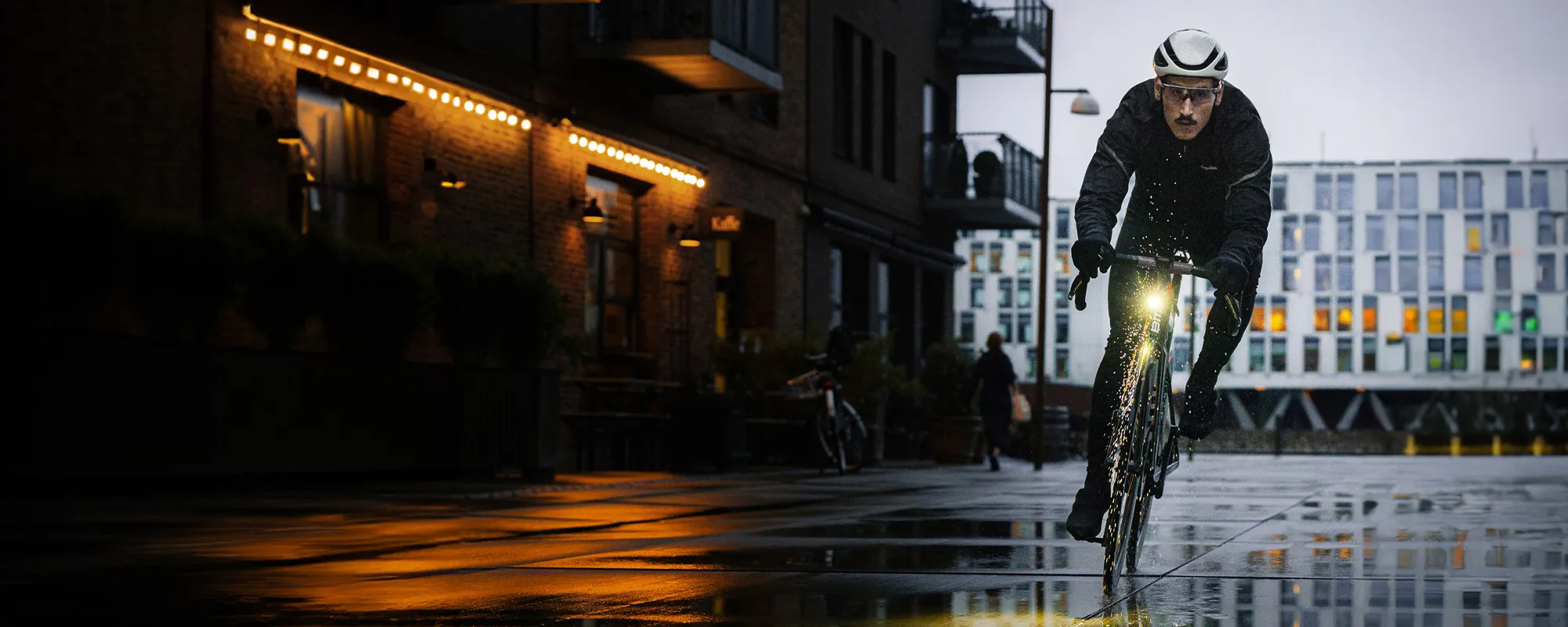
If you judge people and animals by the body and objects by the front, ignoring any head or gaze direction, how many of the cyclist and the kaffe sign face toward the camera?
2

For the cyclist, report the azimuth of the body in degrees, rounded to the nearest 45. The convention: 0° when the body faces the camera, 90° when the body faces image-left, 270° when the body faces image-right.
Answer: approximately 0°

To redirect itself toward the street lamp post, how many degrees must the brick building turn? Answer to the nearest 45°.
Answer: approximately 90° to its left

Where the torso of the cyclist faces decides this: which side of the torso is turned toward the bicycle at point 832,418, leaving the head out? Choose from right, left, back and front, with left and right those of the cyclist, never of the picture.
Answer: back

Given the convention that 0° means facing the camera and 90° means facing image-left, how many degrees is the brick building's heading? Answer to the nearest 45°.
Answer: approximately 315°

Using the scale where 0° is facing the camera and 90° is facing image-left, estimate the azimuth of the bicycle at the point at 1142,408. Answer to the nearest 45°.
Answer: approximately 0°

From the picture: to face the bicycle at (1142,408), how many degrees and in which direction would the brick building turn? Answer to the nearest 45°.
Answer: approximately 45° to its right

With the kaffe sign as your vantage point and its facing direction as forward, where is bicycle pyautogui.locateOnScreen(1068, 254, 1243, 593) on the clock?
The bicycle is roughly at 12 o'clock from the kaffe sign.

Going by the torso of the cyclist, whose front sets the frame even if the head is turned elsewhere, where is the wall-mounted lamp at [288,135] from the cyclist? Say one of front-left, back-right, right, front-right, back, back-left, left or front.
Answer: back-right

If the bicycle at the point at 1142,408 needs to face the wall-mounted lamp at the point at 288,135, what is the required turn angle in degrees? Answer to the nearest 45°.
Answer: approximately 135° to its right

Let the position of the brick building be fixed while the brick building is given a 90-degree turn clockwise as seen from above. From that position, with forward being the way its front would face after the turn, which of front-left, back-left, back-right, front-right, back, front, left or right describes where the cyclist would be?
front-left

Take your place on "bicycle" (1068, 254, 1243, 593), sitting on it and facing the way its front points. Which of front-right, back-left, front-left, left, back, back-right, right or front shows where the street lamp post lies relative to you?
back

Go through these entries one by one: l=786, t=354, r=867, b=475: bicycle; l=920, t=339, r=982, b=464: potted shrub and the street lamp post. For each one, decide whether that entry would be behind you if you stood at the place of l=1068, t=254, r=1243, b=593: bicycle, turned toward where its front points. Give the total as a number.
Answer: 3
